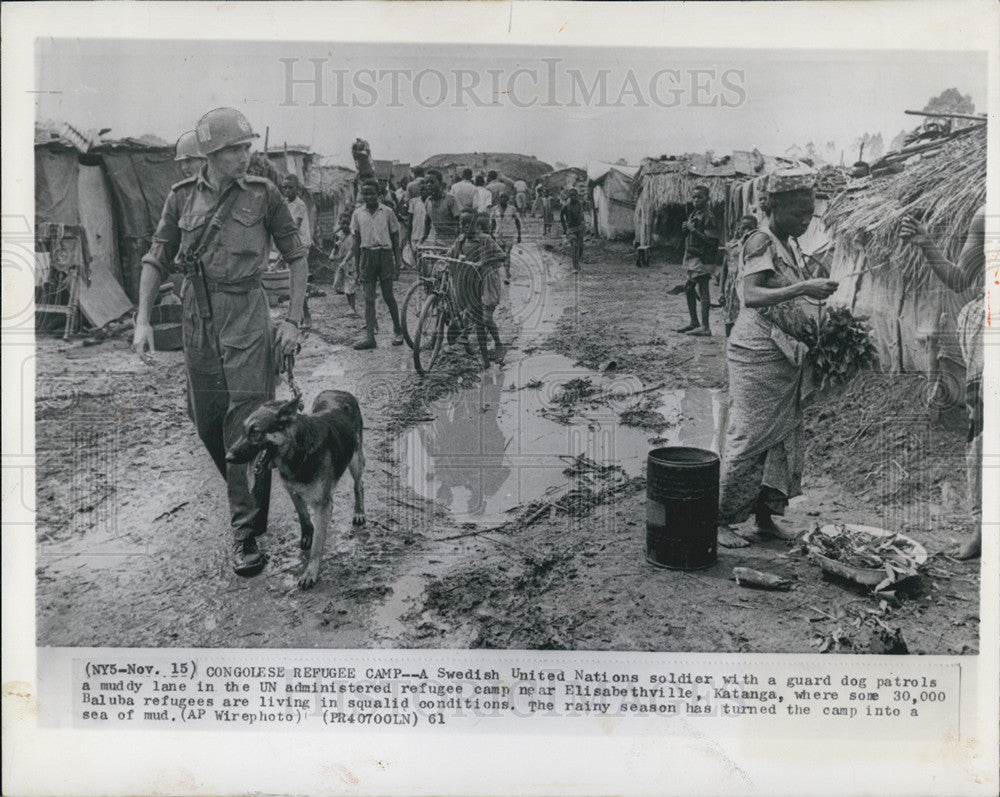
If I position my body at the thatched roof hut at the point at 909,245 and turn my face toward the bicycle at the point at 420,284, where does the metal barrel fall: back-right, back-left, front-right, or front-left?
front-left

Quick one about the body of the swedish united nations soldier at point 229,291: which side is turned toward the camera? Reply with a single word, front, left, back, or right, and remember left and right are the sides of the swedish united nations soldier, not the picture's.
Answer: front

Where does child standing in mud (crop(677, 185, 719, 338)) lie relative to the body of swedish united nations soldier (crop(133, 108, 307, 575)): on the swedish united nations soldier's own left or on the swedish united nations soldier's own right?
on the swedish united nations soldier's own left

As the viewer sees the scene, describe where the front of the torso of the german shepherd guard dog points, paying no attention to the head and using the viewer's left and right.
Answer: facing the viewer and to the left of the viewer

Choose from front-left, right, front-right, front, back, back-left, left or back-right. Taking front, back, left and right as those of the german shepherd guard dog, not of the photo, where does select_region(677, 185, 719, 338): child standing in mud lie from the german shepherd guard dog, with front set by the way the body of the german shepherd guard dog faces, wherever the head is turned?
back-left

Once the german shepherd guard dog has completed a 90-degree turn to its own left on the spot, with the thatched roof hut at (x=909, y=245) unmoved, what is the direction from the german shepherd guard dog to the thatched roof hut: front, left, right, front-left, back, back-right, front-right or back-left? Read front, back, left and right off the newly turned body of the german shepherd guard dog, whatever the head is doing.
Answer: front-left
